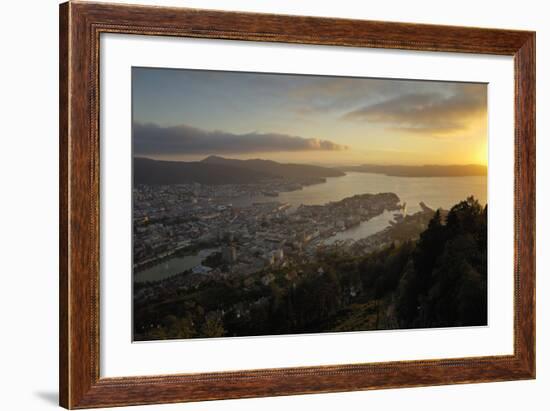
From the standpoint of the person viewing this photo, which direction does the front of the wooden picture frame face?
facing the viewer and to the right of the viewer
